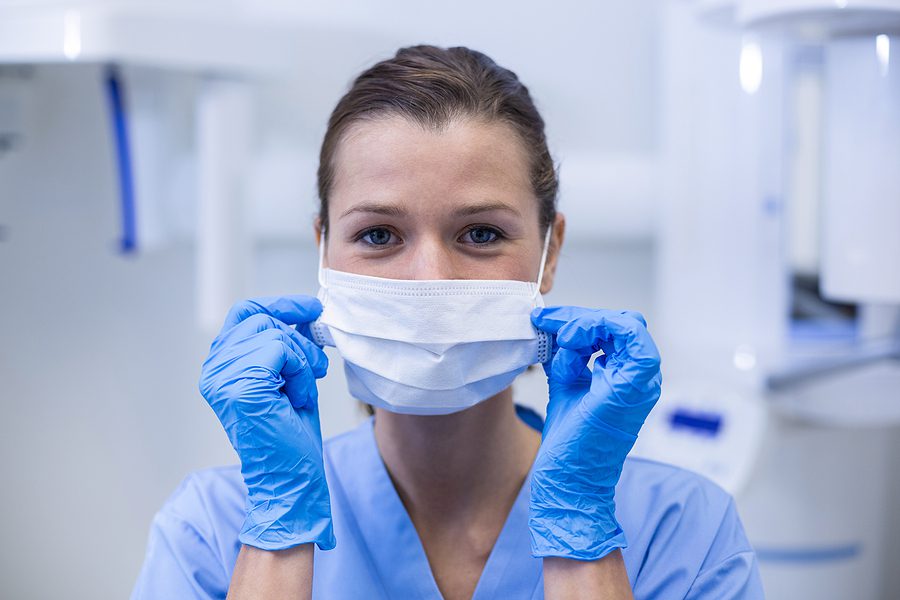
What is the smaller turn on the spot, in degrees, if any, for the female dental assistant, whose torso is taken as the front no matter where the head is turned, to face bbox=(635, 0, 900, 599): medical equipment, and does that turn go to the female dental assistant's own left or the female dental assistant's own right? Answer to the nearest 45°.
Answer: approximately 135° to the female dental assistant's own left

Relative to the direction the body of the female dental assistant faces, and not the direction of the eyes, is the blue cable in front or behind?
behind

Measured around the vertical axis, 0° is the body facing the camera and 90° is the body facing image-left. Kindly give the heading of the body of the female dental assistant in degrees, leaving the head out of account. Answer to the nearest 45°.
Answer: approximately 0°
